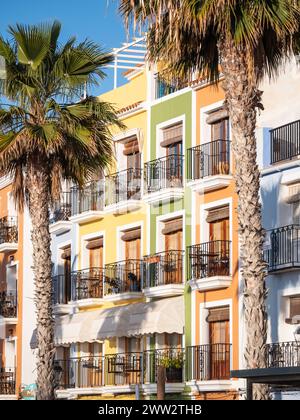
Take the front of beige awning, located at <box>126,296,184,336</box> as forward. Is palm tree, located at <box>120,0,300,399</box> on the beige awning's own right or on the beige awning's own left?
on the beige awning's own left

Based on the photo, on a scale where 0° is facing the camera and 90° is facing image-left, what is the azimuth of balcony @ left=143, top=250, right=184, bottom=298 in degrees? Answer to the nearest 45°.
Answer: approximately 45°

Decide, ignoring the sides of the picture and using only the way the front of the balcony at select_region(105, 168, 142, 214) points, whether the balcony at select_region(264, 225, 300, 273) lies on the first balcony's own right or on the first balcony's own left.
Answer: on the first balcony's own left

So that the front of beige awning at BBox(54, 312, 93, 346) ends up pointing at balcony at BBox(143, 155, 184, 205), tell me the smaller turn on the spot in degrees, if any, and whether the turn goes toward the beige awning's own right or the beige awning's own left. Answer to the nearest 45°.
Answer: approximately 90° to the beige awning's own left

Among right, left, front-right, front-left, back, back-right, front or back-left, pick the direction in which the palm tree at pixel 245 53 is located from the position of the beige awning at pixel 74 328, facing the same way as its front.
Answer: front-left

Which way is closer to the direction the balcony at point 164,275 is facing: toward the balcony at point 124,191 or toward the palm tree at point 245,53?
the palm tree
